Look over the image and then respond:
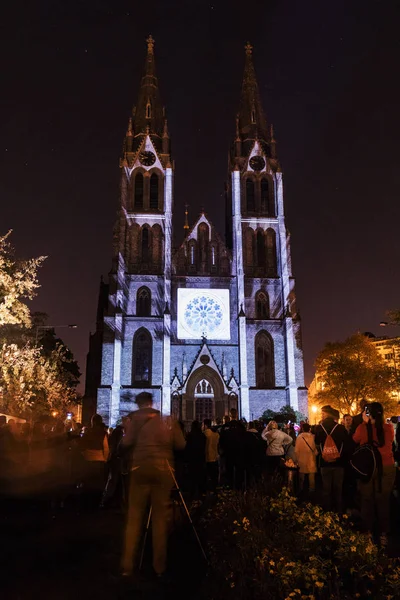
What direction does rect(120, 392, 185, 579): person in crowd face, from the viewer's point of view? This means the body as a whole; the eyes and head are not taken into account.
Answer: away from the camera

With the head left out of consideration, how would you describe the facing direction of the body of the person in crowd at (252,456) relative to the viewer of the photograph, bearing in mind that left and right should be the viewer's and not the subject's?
facing away from the viewer

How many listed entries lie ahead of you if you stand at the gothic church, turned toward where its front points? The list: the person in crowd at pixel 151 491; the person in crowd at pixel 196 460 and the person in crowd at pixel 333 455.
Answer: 3

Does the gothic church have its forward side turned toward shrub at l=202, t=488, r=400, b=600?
yes

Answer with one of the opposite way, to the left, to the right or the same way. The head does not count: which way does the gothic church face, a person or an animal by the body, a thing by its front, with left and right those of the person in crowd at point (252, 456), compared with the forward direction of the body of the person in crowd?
the opposite way

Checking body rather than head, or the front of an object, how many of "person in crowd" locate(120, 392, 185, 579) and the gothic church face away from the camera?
1

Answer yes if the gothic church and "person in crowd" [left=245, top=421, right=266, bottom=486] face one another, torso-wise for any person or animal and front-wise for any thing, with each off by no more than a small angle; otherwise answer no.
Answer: yes

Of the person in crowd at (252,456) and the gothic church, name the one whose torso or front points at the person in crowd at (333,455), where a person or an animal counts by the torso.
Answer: the gothic church

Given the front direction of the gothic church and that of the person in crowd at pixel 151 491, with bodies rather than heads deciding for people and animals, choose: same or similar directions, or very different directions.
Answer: very different directions
